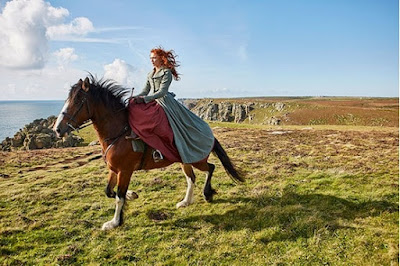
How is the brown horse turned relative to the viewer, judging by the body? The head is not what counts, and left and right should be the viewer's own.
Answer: facing the viewer and to the left of the viewer

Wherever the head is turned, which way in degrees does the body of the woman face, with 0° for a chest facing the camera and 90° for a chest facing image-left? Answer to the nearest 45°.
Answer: approximately 45°
